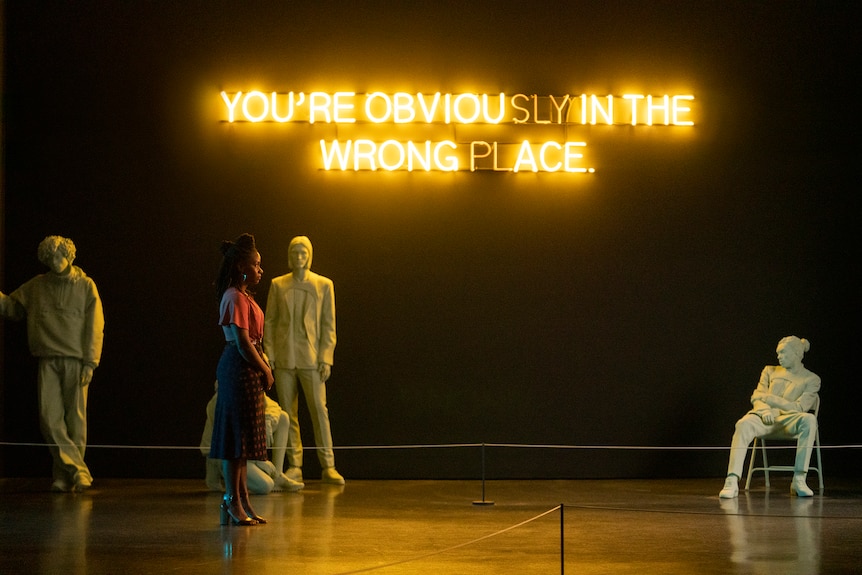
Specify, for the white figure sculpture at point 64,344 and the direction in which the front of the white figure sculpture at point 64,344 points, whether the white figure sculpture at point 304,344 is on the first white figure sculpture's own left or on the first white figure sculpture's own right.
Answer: on the first white figure sculpture's own left

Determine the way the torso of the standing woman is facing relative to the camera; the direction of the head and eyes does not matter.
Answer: to the viewer's right

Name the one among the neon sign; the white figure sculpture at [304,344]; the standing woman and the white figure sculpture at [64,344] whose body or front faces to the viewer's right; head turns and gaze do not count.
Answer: the standing woman

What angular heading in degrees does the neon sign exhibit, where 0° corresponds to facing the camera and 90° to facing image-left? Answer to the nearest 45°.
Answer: approximately 0°

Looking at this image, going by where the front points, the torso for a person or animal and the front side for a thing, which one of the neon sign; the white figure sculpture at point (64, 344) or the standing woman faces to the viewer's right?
the standing woman

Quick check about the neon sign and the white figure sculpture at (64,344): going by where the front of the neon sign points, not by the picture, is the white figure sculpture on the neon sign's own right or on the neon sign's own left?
on the neon sign's own right
